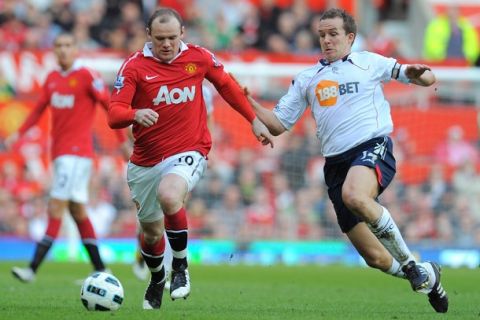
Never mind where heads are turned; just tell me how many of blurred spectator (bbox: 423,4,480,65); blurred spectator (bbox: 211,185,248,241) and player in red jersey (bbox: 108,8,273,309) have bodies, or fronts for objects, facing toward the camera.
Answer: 3

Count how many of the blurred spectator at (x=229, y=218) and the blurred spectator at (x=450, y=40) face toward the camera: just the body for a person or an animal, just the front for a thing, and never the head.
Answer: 2

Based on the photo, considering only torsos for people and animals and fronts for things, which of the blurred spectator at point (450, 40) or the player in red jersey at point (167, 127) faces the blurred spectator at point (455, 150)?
the blurred spectator at point (450, 40)

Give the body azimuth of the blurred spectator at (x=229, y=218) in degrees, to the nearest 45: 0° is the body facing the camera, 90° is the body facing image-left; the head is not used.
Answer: approximately 0°

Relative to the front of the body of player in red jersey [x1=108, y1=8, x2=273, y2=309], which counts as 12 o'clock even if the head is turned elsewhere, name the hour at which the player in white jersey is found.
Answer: The player in white jersey is roughly at 9 o'clock from the player in red jersey.

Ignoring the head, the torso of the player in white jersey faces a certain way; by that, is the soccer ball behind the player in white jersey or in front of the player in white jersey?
in front

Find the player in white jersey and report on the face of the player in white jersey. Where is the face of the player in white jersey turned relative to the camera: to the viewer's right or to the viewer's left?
to the viewer's left
